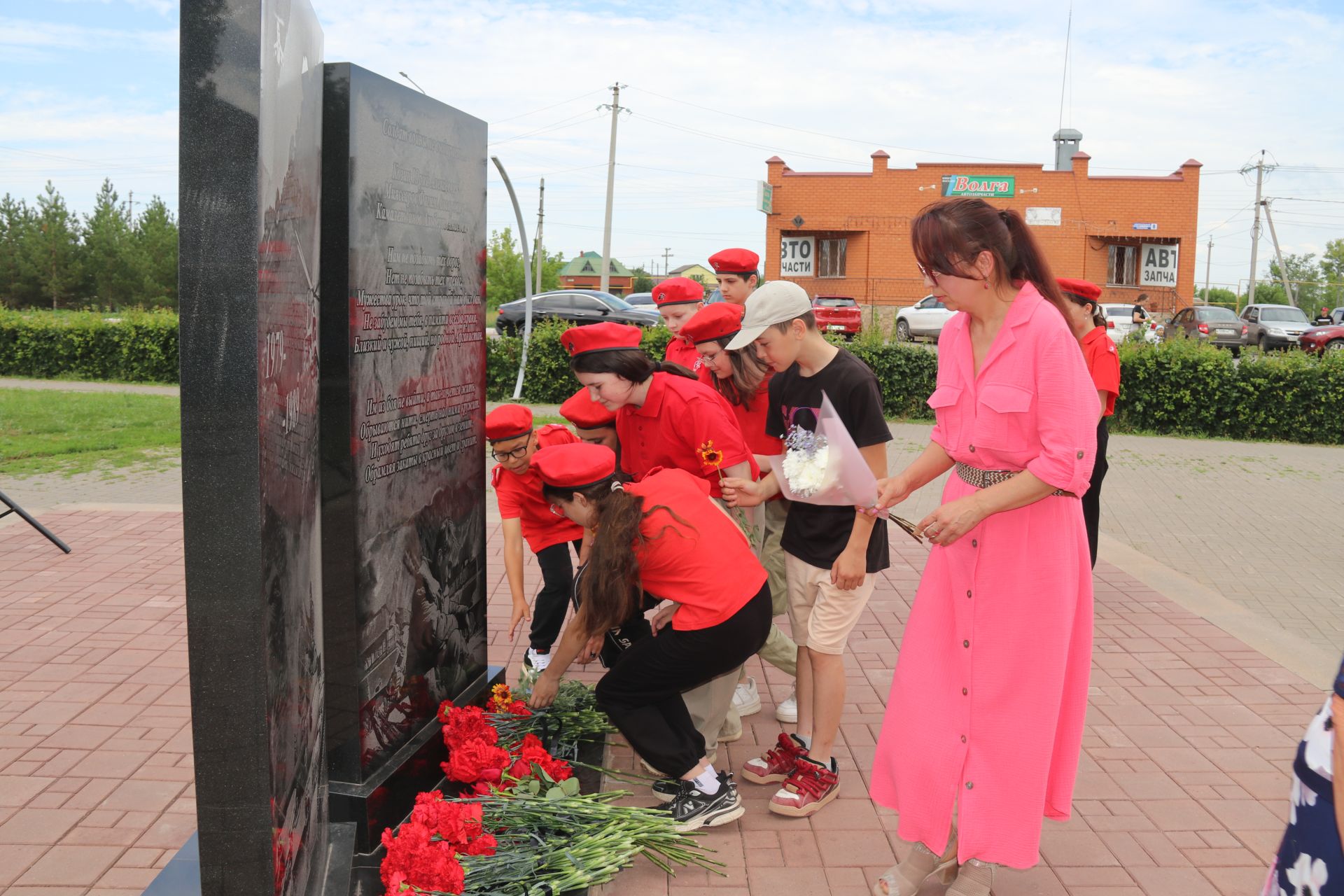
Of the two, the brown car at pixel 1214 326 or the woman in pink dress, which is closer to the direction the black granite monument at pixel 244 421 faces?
the woman in pink dress

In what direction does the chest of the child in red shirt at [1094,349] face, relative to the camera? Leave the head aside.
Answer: to the viewer's left

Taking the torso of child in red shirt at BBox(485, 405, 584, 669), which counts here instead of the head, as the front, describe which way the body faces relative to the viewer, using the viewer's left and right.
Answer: facing the viewer and to the left of the viewer

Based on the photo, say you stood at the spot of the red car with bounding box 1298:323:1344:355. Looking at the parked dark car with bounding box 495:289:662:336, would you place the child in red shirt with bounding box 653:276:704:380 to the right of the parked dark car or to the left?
left

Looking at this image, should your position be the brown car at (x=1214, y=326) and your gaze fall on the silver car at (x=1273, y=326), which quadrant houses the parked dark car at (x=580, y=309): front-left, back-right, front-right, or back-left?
back-left

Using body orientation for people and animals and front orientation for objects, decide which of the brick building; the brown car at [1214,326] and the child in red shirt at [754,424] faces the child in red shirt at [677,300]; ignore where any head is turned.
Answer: the brick building

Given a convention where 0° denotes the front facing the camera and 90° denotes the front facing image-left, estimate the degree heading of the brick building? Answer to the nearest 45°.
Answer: approximately 0°

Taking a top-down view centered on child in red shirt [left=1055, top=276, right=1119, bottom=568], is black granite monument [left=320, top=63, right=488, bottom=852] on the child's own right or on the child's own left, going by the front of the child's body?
on the child's own left

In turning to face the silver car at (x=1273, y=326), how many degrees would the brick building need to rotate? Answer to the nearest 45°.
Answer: approximately 45° to its left

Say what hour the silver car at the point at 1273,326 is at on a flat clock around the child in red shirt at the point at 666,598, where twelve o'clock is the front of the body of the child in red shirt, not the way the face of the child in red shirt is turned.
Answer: The silver car is roughly at 4 o'clock from the child in red shirt.

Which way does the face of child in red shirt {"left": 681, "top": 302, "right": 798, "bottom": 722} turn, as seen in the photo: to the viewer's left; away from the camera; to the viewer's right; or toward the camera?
to the viewer's left

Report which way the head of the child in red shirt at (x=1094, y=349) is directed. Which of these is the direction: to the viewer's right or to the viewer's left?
to the viewer's left

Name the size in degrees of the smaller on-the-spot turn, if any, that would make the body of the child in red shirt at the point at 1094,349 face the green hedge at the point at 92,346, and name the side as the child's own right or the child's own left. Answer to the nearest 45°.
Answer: approximately 45° to the child's own right

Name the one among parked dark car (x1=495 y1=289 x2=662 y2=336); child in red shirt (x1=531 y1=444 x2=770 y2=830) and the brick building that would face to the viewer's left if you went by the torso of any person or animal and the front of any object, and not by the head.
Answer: the child in red shirt

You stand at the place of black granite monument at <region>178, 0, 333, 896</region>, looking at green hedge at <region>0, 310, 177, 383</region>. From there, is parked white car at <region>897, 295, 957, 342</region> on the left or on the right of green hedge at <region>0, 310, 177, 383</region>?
right

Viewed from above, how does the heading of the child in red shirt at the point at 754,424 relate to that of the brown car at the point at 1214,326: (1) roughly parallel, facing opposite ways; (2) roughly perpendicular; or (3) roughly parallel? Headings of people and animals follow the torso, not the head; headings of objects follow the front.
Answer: roughly perpendicular

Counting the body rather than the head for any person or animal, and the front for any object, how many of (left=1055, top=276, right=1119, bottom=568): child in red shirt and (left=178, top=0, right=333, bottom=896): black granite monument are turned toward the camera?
0

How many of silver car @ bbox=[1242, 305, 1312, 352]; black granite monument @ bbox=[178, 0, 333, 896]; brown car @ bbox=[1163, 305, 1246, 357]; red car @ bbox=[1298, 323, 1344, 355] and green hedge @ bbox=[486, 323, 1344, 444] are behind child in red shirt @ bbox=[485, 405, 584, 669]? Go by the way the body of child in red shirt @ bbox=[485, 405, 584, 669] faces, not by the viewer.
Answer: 4
